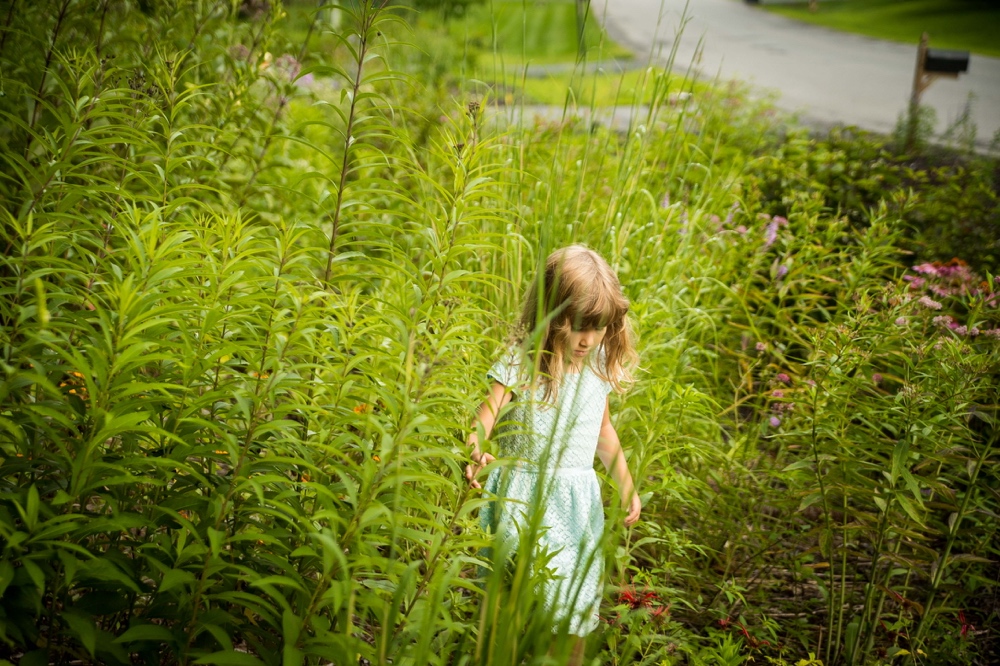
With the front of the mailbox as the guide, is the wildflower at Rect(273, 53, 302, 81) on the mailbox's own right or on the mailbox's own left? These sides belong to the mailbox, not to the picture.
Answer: on the mailbox's own right

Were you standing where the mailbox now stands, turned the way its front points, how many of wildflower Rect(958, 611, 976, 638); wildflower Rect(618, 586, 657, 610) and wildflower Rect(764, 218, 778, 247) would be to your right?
3

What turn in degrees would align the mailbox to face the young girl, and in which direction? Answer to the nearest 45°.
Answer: approximately 90° to its right

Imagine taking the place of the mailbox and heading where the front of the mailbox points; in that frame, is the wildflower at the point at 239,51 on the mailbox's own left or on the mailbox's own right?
on the mailbox's own right

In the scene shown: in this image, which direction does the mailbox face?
to the viewer's right

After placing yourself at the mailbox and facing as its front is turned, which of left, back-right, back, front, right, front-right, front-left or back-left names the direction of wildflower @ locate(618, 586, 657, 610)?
right

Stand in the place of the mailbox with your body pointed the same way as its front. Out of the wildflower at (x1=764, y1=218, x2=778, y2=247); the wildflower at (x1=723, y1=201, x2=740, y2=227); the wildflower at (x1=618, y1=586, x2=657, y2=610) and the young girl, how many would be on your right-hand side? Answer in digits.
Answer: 4
